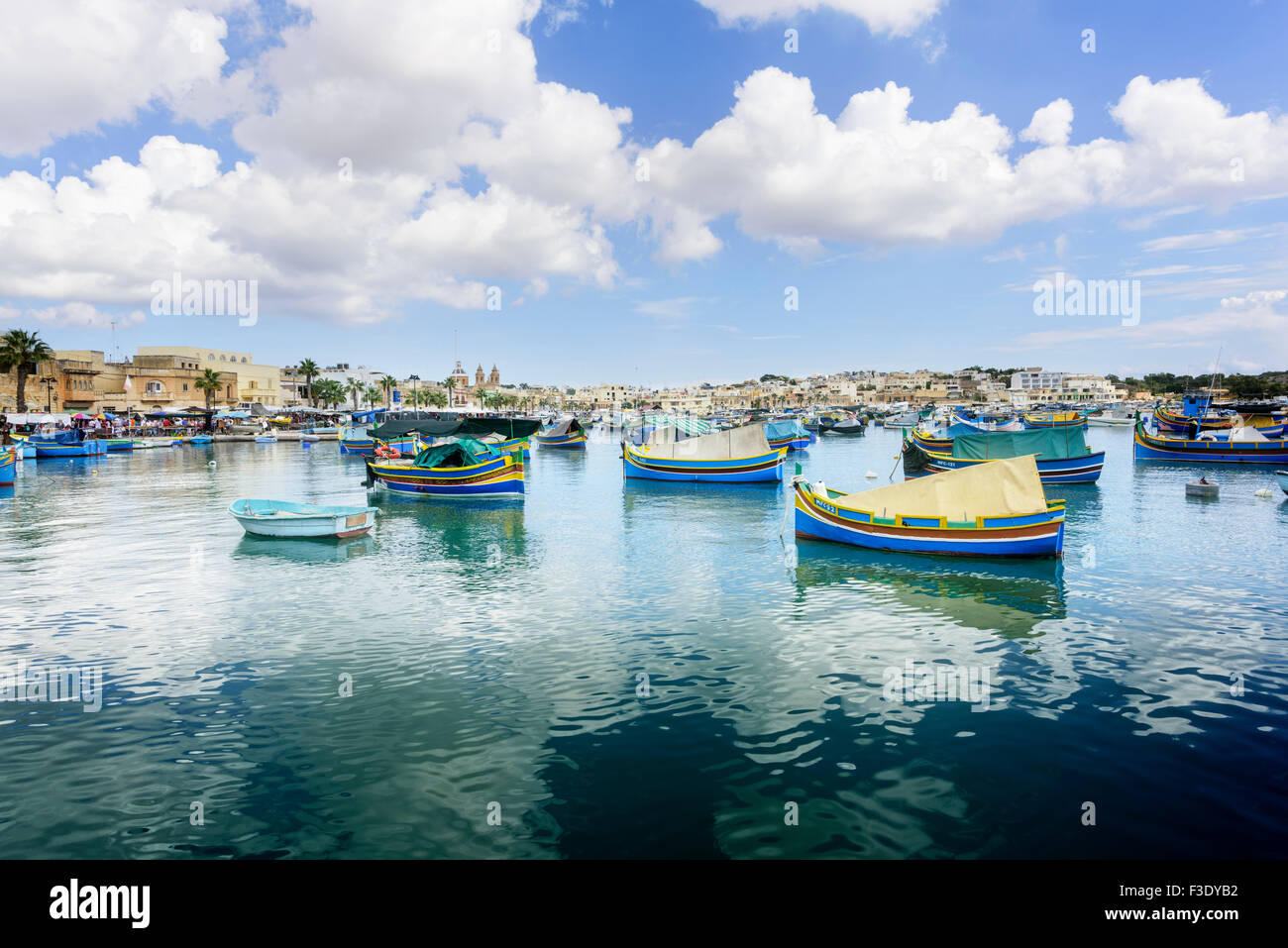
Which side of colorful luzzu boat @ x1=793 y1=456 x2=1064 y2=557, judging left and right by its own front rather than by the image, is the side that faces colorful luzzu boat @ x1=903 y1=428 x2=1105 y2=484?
right

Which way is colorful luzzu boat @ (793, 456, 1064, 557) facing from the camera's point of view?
to the viewer's left

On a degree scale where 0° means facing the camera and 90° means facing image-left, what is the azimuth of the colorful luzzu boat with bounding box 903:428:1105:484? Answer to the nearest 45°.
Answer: approximately 90°

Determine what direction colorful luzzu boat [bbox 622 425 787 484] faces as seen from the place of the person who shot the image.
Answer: facing to the left of the viewer

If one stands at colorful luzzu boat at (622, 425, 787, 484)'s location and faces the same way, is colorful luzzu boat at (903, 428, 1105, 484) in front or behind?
behind

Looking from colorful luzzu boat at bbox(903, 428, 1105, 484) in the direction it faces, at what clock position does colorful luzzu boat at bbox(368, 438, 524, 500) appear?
colorful luzzu boat at bbox(368, 438, 524, 500) is roughly at 11 o'clock from colorful luzzu boat at bbox(903, 428, 1105, 484).
